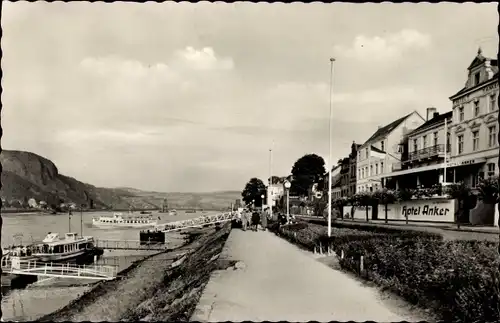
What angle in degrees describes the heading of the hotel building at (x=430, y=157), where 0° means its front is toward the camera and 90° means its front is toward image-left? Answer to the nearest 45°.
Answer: approximately 45°

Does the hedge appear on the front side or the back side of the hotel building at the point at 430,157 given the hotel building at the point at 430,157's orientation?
on the front side

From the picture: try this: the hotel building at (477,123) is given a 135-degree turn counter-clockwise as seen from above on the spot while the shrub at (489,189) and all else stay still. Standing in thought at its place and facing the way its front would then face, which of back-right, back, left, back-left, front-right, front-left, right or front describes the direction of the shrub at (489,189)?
right

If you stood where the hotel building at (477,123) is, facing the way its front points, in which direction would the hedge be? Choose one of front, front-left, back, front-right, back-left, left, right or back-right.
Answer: front-left

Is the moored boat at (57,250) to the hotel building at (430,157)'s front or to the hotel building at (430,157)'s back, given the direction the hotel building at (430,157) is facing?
to the front

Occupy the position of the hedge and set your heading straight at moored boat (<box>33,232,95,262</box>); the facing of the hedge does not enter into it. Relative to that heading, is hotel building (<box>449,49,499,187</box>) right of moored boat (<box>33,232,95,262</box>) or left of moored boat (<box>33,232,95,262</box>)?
right

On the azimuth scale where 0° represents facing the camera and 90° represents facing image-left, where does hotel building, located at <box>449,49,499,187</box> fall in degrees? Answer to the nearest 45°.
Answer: approximately 45°
